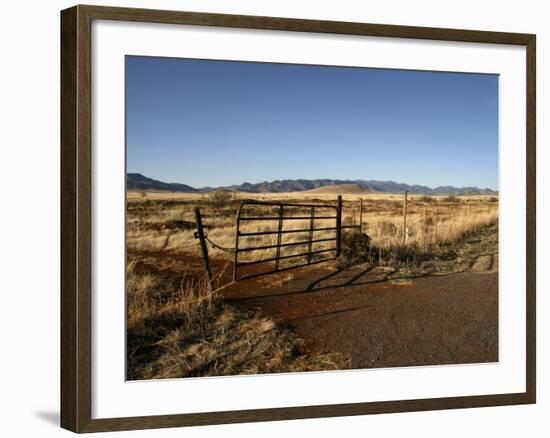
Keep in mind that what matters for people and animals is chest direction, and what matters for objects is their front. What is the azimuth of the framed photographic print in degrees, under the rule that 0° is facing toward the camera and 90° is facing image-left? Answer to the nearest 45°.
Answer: approximately 315°
